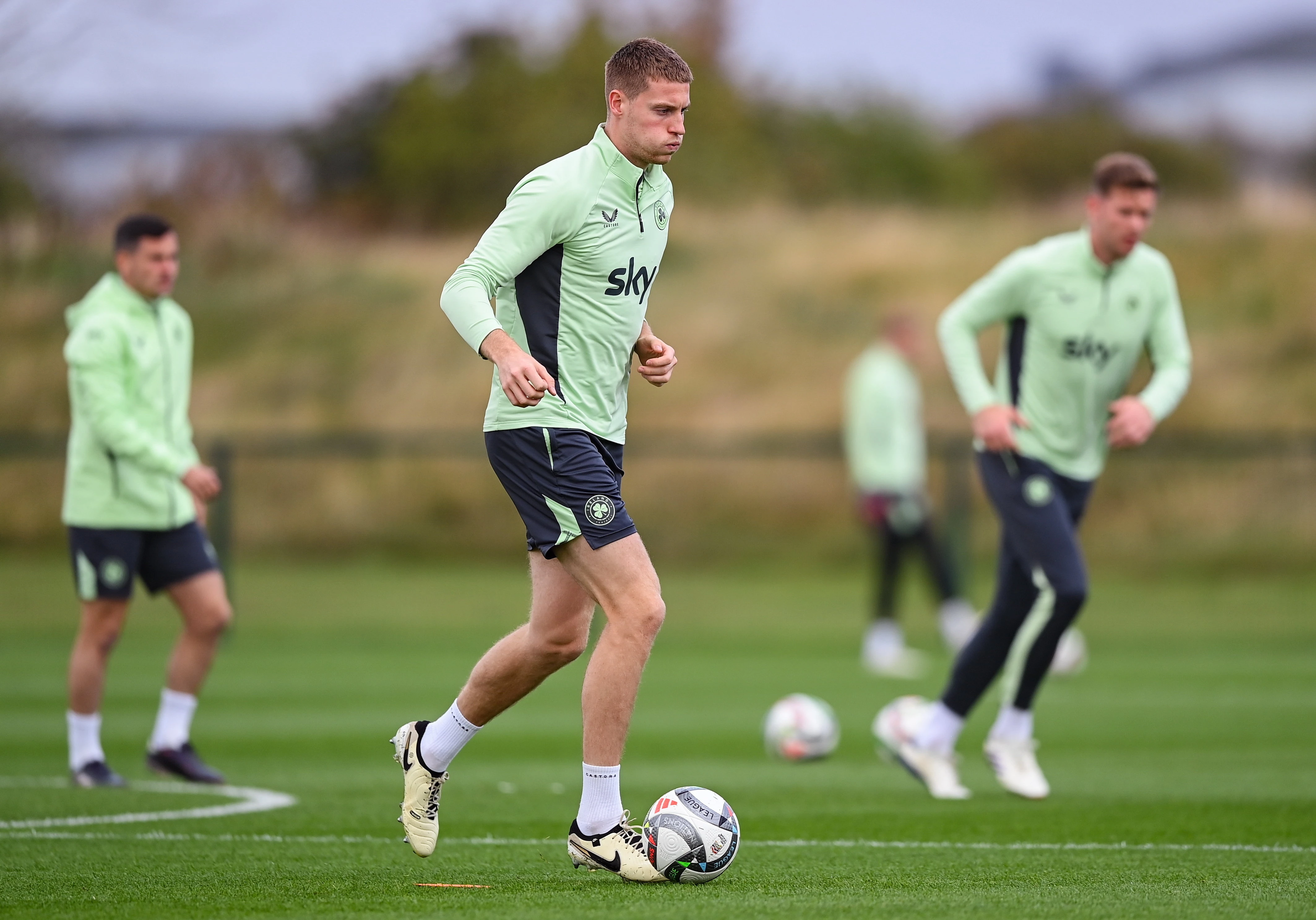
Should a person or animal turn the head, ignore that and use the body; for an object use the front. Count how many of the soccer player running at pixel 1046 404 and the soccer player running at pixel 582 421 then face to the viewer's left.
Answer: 0

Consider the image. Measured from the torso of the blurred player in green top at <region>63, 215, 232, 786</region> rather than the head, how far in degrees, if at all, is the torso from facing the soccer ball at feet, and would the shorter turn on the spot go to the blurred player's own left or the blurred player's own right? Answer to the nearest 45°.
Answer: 0° — they already face it

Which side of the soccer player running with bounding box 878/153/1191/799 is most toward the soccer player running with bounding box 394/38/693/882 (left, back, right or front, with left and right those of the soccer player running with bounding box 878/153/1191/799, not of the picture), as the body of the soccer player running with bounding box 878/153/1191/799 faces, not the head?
right

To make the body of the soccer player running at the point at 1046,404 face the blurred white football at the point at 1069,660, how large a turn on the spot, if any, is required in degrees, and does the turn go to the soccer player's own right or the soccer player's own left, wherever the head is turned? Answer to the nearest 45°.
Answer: approximately 135° to the soccer player's own left

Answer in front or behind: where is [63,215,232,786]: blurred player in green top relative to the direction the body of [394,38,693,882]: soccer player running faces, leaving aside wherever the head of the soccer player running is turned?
behind

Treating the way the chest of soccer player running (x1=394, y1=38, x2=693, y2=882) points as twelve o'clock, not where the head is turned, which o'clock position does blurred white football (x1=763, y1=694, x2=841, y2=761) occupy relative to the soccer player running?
The blurred white football is roughly at 8 o'clock from the soccer player running.

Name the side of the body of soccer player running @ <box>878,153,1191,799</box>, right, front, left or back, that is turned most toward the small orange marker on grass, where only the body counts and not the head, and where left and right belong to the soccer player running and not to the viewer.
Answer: right

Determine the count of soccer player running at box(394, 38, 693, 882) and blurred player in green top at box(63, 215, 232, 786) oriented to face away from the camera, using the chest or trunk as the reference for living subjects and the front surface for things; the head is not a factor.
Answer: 0

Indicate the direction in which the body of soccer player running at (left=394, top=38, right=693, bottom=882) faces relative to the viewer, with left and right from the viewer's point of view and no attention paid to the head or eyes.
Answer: facing the viewer and to the right of the viewer
